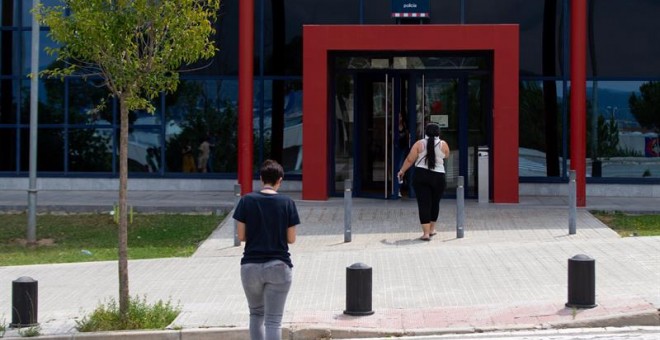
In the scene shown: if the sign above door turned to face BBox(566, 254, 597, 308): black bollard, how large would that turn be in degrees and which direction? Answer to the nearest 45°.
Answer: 0° — it already faces it

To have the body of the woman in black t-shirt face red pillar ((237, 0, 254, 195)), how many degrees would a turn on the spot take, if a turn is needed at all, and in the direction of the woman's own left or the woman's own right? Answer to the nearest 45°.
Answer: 0° — they already face it

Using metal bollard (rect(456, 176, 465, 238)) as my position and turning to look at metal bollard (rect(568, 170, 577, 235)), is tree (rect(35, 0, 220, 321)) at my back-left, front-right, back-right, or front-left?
back-right

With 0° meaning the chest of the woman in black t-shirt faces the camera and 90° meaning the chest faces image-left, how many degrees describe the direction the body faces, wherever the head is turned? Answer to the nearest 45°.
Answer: approximately 180°

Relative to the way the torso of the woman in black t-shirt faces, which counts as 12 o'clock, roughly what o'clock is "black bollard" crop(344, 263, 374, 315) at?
The black bollard is roughly at 1 o'clock from the woman in black t-shirt.

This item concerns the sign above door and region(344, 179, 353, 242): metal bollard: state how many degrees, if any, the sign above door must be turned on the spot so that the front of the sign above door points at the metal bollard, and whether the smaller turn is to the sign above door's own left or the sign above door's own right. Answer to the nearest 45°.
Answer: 0° — it already faces it

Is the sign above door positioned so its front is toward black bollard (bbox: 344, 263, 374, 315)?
yes

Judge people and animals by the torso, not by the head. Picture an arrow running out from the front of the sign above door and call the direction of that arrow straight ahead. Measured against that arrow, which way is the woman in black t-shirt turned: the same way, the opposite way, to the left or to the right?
the opposite way

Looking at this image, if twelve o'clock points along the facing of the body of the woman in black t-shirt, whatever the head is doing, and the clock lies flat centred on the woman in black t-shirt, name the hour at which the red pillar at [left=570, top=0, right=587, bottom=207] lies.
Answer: The red pillar is roughly at 1 o'clock from the woman in black t-shirt.

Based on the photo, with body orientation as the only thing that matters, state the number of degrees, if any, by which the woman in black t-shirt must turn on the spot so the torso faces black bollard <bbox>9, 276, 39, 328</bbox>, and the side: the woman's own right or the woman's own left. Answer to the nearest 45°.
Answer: approximately 45° to the woman's own left

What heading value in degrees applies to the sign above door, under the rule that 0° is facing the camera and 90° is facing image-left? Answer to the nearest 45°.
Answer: approximately 0°

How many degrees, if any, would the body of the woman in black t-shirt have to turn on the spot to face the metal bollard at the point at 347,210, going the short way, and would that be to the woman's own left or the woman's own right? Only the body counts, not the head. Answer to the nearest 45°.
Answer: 0° — they already face it

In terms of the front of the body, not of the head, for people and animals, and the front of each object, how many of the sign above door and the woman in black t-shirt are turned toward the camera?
1

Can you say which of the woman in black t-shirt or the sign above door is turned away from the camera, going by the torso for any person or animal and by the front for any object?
the woman in black t-shirt
